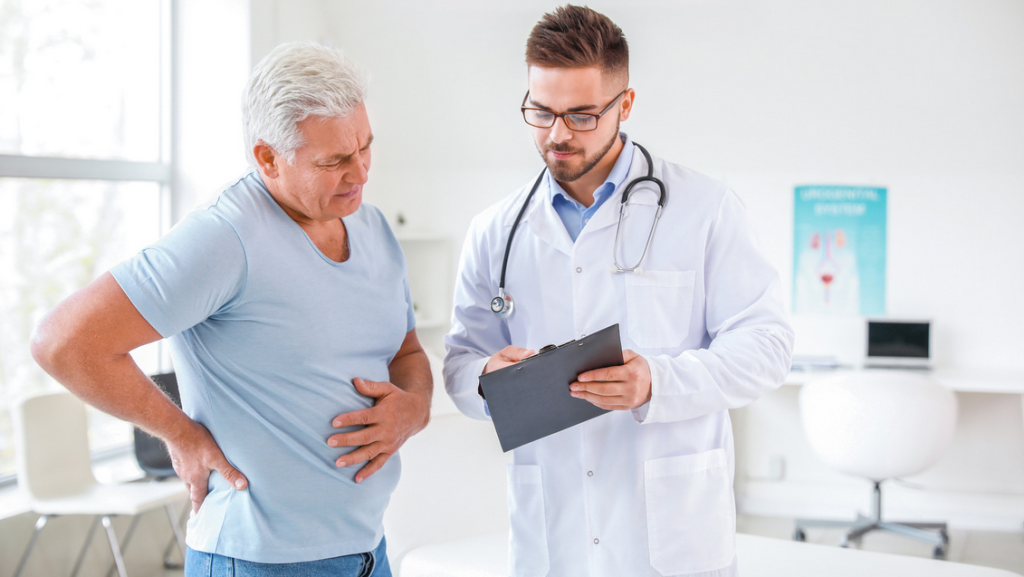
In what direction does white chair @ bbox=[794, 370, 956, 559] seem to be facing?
away from the camera

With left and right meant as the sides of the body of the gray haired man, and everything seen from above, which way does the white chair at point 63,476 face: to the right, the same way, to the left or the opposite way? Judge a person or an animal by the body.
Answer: the same way

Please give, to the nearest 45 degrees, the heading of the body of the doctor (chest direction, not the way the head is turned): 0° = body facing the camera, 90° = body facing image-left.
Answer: approximately 45°

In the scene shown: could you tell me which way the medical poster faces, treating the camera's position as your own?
facing the viewer

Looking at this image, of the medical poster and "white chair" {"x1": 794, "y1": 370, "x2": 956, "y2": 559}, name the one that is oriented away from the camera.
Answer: the white chair

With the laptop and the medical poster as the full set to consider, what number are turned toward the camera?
2

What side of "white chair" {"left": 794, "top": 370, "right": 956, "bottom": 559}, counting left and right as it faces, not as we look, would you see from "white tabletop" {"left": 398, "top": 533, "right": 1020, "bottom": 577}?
back

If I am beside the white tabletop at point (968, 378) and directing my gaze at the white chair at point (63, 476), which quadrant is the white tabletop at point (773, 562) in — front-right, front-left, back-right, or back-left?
front-left

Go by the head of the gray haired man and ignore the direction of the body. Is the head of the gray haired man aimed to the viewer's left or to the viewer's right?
to the viewer's right

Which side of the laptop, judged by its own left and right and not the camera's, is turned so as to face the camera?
front

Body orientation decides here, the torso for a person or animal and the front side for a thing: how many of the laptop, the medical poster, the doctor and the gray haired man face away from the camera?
0

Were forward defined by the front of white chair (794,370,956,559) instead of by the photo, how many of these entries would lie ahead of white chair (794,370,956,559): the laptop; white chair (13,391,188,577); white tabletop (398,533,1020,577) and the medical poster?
2

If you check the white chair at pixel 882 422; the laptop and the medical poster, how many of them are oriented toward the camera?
2

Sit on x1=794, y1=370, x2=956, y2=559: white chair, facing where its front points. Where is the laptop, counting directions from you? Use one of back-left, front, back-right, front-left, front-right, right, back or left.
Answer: front

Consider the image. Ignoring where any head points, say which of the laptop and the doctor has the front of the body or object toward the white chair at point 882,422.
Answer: the laptop

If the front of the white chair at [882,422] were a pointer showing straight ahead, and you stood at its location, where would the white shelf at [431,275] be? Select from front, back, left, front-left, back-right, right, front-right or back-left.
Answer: left

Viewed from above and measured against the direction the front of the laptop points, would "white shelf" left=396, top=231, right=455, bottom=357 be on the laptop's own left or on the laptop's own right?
on the laptop's own right

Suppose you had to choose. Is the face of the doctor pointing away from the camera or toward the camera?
toward the camera

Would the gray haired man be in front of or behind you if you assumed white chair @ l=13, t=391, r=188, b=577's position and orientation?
in front
